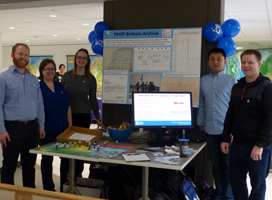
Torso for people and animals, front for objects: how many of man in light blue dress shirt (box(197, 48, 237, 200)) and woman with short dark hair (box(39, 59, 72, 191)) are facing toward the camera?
2

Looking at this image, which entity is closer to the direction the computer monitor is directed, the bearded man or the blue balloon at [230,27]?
the bearded man

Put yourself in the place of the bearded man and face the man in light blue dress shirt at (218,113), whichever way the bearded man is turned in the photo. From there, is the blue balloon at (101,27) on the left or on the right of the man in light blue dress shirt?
left

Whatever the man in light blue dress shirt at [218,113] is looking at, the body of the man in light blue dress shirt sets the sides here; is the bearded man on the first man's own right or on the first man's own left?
on the first man's own right

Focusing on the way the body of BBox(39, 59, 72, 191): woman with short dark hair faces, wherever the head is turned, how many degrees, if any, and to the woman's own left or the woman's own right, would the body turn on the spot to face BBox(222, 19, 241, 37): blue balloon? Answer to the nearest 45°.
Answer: approximately 90° to the woman's own left

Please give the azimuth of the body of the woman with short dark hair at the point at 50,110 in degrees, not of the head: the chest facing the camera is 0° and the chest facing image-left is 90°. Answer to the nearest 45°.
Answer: approximately 0°

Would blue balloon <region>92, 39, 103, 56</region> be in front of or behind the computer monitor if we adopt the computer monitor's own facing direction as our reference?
behind

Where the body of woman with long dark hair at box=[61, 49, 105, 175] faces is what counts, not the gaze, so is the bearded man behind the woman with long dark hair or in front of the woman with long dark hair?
in front
